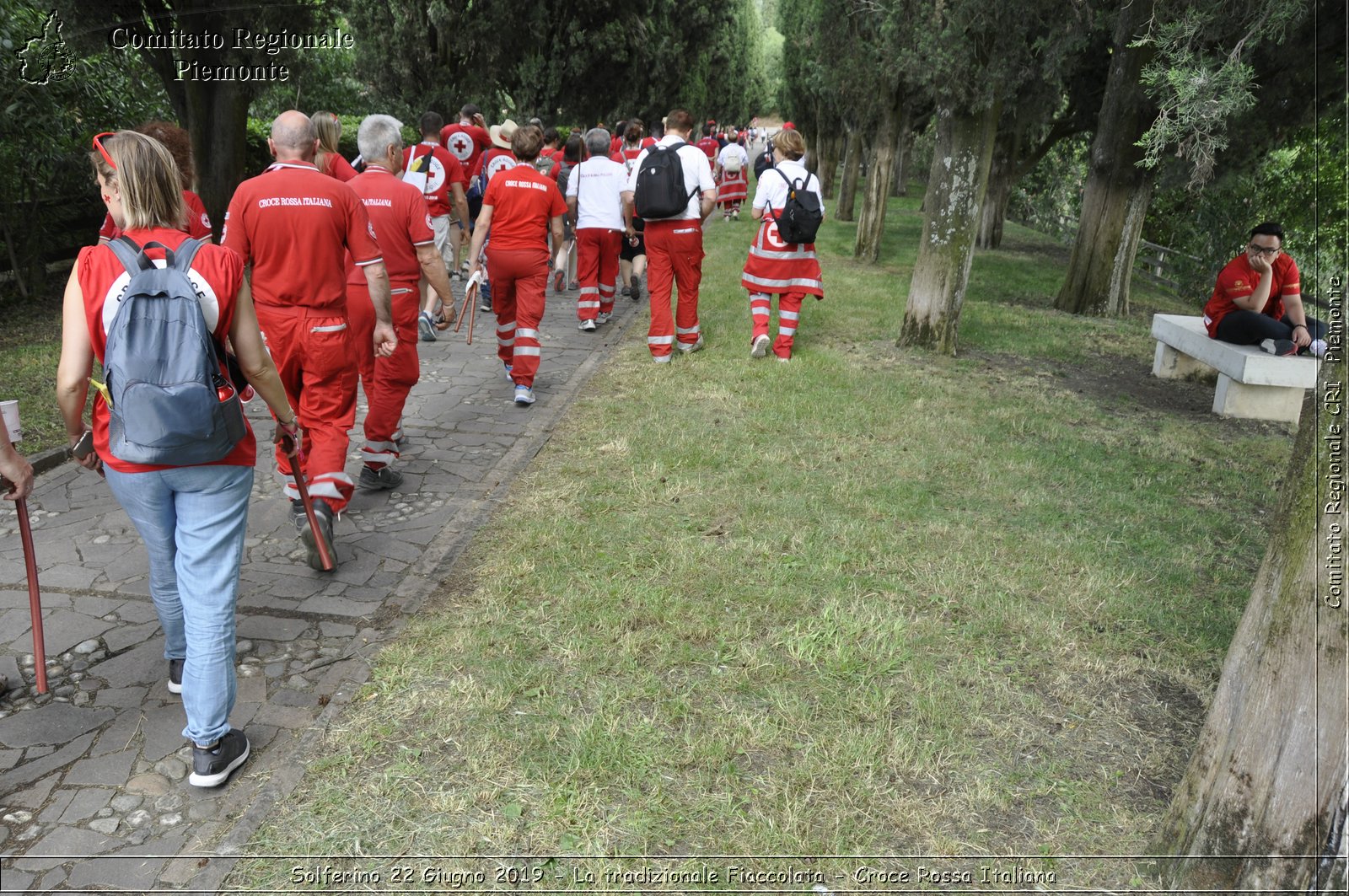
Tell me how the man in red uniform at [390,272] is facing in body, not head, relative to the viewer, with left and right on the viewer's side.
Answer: facing away from the viewer and to the right of the viewer

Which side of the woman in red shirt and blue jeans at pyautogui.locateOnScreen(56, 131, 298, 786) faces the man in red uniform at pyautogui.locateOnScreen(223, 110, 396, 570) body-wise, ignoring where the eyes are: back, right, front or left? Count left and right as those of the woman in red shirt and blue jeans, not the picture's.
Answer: front

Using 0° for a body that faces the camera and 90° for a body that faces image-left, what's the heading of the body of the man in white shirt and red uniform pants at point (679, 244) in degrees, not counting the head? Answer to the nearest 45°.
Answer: approximately 180°

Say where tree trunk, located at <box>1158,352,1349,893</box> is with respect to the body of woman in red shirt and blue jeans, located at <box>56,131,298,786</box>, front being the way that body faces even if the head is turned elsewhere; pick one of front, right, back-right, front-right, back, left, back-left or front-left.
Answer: back-right

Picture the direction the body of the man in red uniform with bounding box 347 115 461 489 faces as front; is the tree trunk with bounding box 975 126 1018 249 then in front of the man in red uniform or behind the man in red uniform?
in front

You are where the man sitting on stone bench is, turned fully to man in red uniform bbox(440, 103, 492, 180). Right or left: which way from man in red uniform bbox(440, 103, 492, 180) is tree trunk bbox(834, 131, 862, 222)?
right

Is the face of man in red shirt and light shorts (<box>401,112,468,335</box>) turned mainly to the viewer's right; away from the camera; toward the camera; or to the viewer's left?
away from the camera

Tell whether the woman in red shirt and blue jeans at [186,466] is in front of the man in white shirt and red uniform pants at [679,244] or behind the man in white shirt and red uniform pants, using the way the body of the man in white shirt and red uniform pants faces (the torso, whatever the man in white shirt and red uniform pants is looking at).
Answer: behind

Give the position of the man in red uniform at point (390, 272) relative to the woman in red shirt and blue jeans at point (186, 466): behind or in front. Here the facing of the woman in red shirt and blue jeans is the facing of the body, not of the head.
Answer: in front

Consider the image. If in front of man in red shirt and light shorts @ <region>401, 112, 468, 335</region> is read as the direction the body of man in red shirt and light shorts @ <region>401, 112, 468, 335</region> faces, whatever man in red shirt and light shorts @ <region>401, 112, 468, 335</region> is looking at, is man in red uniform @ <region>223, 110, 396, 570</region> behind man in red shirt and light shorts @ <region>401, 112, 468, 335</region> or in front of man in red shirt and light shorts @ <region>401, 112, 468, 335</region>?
behind

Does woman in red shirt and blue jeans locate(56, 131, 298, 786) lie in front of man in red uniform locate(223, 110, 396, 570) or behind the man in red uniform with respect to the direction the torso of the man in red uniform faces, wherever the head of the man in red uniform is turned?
behind

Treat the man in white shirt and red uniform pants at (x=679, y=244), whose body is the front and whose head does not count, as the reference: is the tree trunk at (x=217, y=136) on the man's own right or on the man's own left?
on the man's own left

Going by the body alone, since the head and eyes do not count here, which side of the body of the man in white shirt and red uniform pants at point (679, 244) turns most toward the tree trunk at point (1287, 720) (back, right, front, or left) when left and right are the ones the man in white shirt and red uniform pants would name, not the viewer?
back

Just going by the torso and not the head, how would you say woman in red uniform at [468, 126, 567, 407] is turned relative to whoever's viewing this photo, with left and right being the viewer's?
facing away from the viewer

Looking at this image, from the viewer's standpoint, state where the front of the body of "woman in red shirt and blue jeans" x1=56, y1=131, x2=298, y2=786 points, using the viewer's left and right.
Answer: facing away from the viewer

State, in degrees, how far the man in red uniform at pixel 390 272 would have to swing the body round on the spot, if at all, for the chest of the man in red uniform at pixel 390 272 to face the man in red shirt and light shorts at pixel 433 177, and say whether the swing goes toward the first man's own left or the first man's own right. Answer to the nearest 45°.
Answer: approximately 45° to the first man's own left
